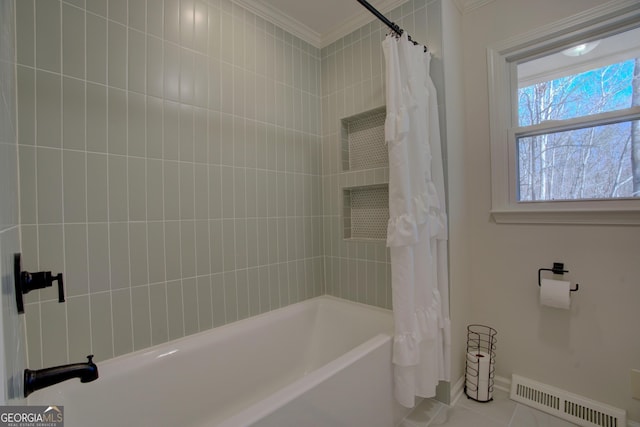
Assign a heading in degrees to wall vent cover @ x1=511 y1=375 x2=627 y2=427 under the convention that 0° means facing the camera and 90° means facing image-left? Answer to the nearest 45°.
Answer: approximately 45°
